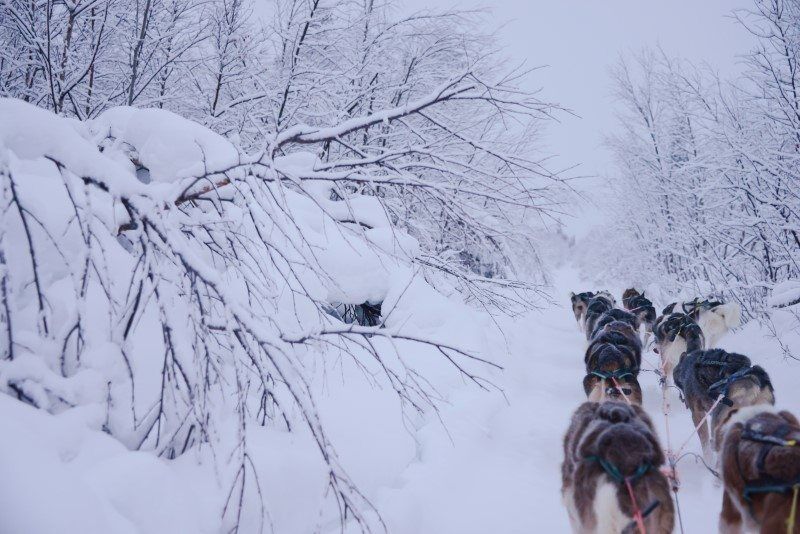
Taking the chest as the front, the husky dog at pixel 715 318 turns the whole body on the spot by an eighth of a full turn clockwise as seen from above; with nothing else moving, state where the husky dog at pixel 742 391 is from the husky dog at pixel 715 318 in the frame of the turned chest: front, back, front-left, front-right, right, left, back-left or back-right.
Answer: back

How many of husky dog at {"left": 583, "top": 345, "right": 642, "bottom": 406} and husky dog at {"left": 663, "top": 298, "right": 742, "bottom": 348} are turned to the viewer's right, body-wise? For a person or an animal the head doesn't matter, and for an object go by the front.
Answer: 0

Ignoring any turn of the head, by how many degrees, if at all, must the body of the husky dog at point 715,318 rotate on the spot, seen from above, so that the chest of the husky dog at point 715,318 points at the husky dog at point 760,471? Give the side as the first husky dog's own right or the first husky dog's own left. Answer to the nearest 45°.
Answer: approximately 135° to the first husky dog's own left

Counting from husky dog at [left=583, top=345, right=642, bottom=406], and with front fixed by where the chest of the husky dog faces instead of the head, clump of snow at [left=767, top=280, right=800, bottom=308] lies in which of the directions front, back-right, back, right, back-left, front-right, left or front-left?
front-right

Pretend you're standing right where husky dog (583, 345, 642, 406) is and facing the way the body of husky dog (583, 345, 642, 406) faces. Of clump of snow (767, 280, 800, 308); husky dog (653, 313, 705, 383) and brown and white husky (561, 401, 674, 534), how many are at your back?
1

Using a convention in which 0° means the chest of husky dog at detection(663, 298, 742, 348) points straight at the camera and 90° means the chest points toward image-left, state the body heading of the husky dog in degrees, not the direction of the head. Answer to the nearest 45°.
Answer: approximately 135°

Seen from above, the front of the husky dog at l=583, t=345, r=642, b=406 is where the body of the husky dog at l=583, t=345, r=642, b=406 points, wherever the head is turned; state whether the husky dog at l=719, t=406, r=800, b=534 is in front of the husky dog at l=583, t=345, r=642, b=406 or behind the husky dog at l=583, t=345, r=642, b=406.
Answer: behind

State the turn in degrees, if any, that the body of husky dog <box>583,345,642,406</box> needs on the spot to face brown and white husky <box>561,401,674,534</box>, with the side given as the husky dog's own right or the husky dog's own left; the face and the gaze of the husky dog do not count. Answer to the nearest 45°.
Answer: approximately 180°

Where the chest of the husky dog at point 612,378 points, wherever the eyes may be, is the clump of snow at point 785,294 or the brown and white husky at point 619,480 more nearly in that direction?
the clump of snow

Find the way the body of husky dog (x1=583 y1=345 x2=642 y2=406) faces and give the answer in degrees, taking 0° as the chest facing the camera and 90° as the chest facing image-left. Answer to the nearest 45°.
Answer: approximately 180°
